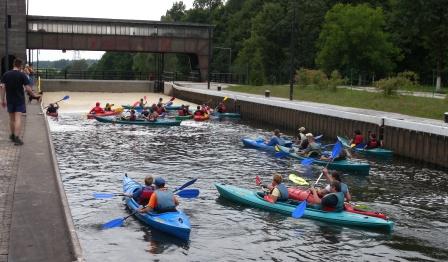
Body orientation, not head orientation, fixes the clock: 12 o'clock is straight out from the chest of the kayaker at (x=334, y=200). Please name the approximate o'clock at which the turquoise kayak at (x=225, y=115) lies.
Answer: The turquoise kayak is roughly at 1 o'clock from the kayaker.

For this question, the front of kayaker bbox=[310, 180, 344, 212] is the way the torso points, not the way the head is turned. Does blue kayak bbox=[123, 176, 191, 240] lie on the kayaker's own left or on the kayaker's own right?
on the kayaker's own left

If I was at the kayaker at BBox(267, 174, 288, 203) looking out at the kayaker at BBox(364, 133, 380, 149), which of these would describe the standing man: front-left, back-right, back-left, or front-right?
back-left

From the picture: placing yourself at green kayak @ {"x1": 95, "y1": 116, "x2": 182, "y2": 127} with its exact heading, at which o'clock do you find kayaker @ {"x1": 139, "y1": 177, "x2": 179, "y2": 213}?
The kayaker is roughly at 9 o'clock from the green kayak.

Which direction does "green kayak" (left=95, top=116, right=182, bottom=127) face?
to the viewer's left

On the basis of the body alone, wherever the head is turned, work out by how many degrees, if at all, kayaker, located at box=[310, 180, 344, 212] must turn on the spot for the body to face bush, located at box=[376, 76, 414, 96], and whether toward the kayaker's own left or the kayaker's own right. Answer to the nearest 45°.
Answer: approximately 45° to the kayaker's own right

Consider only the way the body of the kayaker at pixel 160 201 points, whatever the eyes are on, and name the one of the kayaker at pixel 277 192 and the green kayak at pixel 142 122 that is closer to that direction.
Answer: the green kayak

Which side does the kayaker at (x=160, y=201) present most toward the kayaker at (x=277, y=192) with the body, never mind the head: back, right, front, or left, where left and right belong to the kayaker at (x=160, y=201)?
right

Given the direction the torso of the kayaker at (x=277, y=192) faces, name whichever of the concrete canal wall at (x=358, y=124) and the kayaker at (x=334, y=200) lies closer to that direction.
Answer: the concrete canal wall
